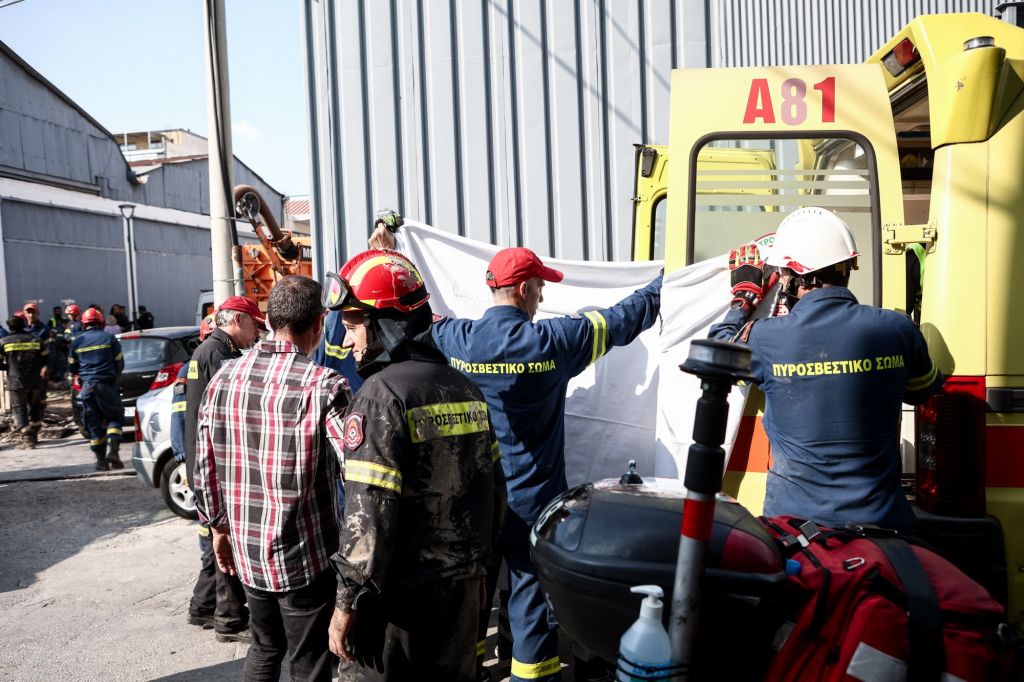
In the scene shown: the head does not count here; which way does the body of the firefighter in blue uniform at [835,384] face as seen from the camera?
away from the camera

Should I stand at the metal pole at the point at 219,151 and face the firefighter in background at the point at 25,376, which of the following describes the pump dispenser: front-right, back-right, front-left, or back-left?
back-left

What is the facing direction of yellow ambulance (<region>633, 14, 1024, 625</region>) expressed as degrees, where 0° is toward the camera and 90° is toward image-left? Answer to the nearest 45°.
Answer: approximately 225°

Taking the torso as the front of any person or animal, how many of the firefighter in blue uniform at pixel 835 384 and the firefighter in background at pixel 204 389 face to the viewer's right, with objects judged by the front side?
1

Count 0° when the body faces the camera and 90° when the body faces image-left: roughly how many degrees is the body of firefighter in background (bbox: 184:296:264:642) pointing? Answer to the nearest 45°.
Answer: approximately 270°

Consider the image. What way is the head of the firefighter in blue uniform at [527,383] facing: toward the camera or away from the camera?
away from the camera

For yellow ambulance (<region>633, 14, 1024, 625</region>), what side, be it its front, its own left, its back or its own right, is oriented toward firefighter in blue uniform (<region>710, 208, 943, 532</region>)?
back

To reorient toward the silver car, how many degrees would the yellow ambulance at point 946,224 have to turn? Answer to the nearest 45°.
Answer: approximately 135° to its left
